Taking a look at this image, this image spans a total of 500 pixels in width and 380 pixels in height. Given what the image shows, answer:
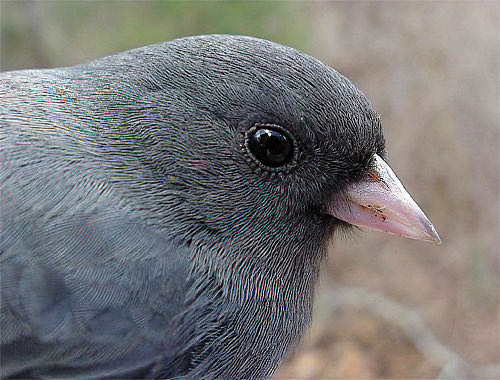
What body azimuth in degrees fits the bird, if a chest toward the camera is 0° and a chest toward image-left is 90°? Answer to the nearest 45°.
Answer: approximately 270°

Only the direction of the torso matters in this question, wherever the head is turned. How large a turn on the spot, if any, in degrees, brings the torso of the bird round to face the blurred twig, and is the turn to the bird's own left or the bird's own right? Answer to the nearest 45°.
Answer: approximately 45° to the bird's own left
